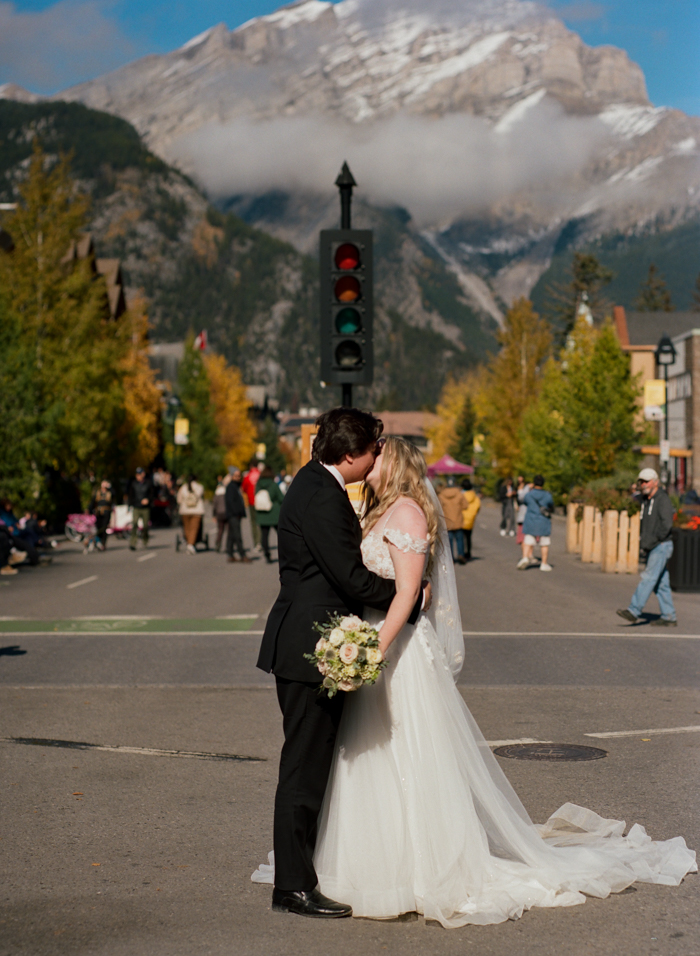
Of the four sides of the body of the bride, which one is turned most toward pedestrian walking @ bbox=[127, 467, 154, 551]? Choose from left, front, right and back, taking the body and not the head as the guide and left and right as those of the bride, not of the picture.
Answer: right

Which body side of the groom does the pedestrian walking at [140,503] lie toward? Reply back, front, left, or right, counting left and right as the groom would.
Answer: left

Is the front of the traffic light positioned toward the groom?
yes

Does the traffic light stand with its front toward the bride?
yes

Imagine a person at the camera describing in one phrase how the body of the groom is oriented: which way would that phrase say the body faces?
to the viewer's right

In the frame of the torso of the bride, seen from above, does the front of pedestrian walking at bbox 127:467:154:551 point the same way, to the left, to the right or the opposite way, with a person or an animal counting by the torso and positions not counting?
to the left

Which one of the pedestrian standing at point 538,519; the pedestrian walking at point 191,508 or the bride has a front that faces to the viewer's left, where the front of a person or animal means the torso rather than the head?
the bride

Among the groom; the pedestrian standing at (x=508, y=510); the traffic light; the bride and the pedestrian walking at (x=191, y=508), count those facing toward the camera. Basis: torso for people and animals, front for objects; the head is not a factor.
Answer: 2

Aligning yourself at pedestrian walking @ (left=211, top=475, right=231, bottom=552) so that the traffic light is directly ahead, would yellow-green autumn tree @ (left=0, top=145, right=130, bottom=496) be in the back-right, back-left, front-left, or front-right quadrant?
back-right

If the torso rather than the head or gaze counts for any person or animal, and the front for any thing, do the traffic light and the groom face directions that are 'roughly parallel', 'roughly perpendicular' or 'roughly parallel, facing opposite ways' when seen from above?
roughly perpendicular

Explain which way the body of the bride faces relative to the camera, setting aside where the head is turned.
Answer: to the viewer's left
